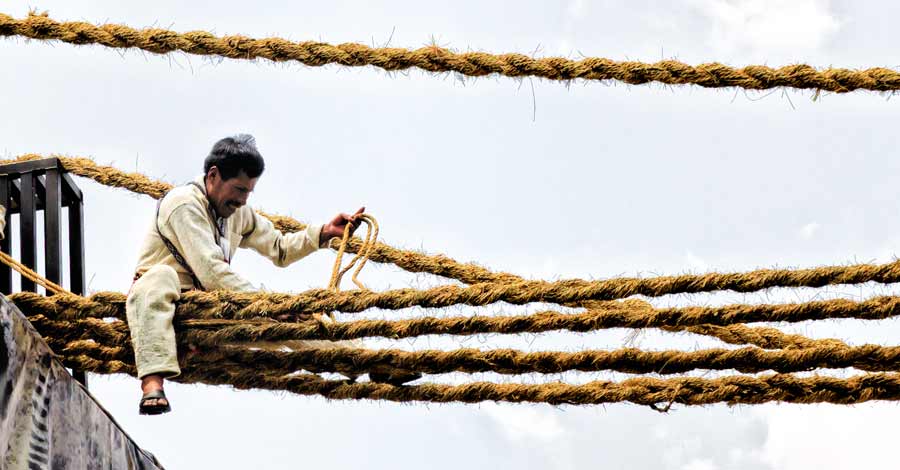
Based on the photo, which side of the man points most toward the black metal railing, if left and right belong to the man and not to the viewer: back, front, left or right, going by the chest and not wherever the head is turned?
back

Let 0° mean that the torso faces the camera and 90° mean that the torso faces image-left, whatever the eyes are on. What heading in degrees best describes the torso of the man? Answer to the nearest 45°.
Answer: approximately 315°
